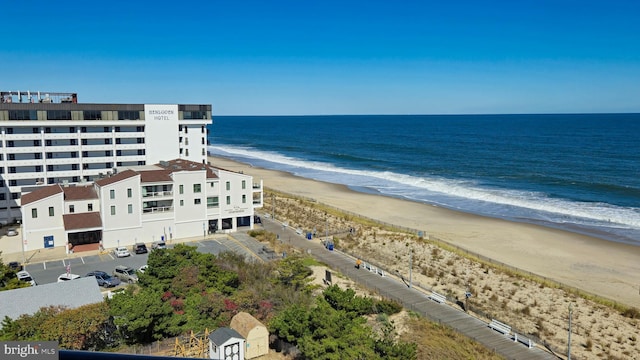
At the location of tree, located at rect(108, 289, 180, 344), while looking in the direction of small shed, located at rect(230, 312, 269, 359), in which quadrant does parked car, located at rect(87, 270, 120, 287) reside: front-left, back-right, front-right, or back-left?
back-left

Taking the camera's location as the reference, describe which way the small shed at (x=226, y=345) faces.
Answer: facing the viewer and to the right of the viewer

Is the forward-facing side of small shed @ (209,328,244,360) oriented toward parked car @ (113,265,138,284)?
no

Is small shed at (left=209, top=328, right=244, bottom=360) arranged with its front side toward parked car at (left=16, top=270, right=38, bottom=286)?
no

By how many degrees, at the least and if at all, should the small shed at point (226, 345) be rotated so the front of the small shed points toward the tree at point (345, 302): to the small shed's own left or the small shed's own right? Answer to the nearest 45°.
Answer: approximately 90° to the small shed's own left

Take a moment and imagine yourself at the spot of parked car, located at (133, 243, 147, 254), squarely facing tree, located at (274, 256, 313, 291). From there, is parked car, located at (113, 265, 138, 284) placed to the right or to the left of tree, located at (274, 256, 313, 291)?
right

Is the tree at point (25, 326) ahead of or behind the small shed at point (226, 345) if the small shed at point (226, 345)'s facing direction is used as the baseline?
behind

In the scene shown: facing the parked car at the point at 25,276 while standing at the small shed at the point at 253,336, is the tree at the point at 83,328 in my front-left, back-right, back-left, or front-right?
front-left

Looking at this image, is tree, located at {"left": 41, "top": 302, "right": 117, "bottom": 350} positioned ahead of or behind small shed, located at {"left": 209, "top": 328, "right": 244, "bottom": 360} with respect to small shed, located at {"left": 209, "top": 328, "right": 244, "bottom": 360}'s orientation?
behind

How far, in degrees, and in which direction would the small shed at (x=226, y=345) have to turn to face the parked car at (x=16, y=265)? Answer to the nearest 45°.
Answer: approximately 180°

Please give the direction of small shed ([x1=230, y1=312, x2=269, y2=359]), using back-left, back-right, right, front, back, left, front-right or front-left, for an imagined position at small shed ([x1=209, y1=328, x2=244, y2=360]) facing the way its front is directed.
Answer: left

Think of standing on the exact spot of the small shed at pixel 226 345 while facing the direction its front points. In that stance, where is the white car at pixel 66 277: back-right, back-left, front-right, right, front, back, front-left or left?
back

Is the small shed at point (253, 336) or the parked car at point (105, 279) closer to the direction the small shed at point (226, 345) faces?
the small shed
